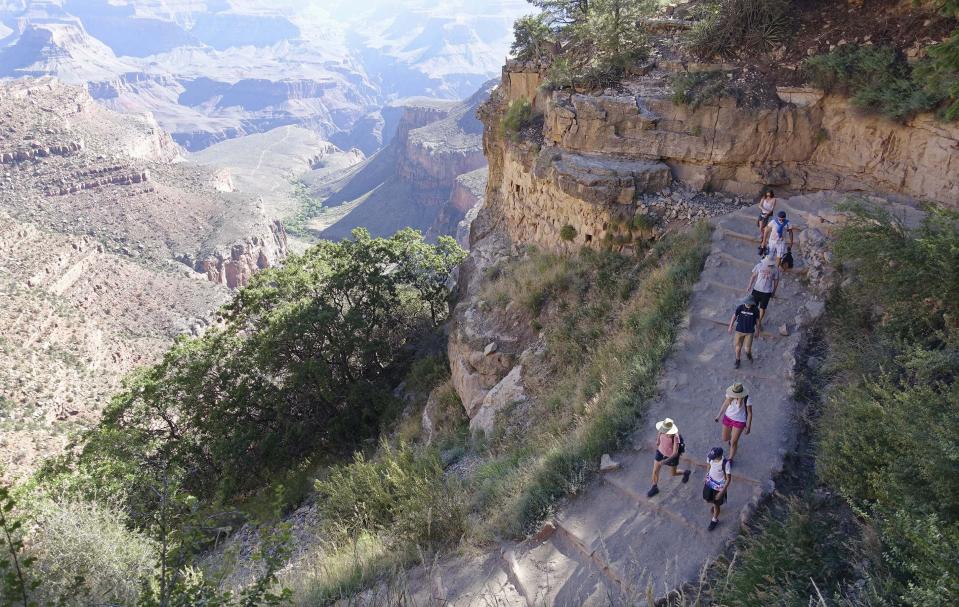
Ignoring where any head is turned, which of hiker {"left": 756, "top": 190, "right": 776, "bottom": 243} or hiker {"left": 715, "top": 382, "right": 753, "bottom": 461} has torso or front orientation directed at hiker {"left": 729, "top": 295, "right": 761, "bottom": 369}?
hiker {"left": 756, "top": 190, "right": 776, "bottom": 243}

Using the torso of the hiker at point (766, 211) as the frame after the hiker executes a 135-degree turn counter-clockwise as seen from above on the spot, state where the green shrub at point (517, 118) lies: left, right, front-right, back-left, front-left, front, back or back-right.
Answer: left

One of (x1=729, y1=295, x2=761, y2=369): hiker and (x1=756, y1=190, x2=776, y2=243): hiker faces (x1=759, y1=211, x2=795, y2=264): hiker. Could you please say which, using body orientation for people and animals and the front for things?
(x1=756, y1=190, x2=776, y2=243): hiker

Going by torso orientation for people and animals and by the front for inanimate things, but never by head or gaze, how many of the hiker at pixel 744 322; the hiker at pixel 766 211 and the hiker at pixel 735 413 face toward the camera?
3

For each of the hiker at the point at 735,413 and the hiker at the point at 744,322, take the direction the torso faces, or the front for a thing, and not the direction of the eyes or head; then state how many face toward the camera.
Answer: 2

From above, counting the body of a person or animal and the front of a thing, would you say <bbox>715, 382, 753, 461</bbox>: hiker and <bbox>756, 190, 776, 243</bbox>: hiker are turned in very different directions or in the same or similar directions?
same or similar directions

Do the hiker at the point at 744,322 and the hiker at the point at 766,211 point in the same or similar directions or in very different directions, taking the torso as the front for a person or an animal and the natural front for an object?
same or similar directions

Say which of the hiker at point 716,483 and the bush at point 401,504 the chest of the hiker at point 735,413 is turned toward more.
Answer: the hiker

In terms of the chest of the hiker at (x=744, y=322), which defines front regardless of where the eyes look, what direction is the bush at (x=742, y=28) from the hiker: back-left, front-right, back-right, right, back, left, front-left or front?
back

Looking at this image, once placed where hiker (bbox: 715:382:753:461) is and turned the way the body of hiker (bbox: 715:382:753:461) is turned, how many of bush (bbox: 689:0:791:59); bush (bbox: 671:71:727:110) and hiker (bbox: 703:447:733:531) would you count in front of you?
1

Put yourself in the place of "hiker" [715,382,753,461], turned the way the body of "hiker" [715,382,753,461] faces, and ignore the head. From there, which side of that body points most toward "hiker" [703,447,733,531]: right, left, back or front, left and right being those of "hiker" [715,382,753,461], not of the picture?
front

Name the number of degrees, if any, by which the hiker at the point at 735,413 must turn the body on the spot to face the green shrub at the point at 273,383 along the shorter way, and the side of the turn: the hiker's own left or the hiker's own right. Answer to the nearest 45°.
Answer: approximately 90° to the hiker's own right

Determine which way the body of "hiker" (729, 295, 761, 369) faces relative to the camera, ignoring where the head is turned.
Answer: toward the camera

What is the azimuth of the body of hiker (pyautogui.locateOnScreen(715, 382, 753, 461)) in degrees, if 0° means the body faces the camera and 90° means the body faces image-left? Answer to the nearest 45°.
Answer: approximately 0°

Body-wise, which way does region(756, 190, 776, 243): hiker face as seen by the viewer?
toward the camera

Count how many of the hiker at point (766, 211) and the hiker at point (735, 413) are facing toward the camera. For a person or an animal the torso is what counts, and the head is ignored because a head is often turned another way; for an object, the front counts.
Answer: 2

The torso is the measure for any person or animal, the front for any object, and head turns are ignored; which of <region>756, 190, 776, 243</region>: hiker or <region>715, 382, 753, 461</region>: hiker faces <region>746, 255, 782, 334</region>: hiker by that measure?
<region>756, 190, 776, 243</region>: hiker

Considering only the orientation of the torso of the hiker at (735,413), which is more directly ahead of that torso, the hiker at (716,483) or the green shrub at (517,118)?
the hiker

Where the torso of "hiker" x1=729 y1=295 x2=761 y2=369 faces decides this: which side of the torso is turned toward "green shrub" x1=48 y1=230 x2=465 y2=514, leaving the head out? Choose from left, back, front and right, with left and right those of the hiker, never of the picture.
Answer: right

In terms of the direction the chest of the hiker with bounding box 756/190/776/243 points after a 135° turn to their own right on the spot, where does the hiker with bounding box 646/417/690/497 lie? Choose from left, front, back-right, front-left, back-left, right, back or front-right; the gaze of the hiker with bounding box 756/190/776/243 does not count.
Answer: back-left

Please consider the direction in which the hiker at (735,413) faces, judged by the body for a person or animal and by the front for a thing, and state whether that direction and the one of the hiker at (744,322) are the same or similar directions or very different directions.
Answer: same or similar directions
